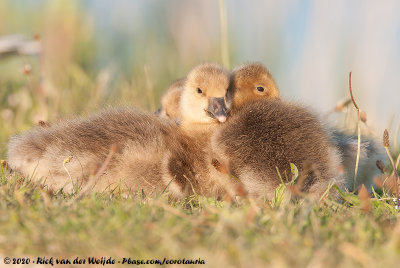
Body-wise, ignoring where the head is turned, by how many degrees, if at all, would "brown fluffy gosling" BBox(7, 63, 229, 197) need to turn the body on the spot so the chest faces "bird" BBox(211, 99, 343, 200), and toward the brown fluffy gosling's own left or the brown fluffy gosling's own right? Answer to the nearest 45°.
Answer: approximately 45° to the brown fluffy gosling's own right

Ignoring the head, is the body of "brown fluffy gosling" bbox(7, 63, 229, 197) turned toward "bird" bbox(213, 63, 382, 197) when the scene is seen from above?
yes

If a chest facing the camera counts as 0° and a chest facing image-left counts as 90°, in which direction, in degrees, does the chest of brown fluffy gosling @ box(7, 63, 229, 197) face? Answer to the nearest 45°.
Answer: approximately 270°
